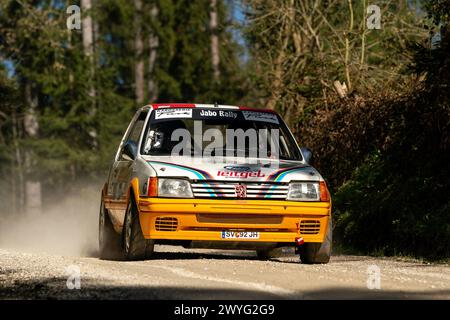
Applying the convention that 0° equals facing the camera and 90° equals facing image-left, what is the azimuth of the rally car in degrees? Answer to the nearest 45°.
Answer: approximately 0°

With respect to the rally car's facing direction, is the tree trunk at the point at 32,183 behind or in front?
behind

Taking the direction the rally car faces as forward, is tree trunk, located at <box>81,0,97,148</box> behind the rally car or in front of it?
behind

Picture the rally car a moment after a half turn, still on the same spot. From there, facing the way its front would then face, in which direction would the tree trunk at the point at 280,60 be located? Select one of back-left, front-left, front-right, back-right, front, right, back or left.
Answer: front
